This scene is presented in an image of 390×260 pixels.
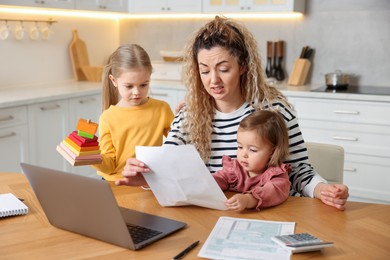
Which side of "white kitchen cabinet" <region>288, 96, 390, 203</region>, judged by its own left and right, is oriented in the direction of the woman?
front

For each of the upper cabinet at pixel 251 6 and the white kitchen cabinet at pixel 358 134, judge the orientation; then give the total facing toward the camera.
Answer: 2

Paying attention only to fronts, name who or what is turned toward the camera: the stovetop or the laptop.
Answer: the stovetop

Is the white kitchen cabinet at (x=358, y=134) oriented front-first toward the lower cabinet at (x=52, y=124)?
no

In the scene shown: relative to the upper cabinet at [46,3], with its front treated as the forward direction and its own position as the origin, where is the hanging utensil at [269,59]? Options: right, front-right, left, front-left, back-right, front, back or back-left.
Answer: front-left

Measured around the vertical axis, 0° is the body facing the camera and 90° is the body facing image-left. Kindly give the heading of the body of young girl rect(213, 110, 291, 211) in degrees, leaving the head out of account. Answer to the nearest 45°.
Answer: approximately 45°

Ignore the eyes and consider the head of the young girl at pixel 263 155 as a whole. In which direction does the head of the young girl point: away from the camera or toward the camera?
toward the camera

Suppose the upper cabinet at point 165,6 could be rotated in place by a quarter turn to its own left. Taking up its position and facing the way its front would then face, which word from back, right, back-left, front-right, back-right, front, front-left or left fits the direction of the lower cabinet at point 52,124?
back-right

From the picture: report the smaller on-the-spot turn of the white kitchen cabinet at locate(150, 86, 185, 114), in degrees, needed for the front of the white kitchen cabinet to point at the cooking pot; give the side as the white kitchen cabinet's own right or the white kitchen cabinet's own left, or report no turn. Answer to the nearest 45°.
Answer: approximately 90° to the white kitchen cabinet's own left

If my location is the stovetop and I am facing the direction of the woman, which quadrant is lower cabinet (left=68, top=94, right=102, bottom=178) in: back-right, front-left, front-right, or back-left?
front-right

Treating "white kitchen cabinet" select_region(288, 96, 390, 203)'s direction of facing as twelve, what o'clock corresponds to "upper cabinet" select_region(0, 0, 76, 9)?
The upper cabinet is roughly at 3 o'clock from the white kitchen cabinet.

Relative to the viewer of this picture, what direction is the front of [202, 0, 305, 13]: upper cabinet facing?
facing the viewer

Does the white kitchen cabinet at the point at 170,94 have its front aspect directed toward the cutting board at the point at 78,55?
no

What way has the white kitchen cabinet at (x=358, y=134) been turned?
toward the camera

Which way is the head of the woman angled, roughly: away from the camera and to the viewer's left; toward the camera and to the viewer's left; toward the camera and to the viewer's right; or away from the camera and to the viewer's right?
toward the camera and to the viewer's left

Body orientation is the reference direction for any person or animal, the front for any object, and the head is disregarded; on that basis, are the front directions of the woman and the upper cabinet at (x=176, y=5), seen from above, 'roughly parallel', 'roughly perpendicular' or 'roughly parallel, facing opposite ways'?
roughly parallel

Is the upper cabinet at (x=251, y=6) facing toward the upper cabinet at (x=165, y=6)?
no

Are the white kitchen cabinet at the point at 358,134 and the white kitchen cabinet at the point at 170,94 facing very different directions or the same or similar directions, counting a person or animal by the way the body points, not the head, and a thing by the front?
same or similar directions
